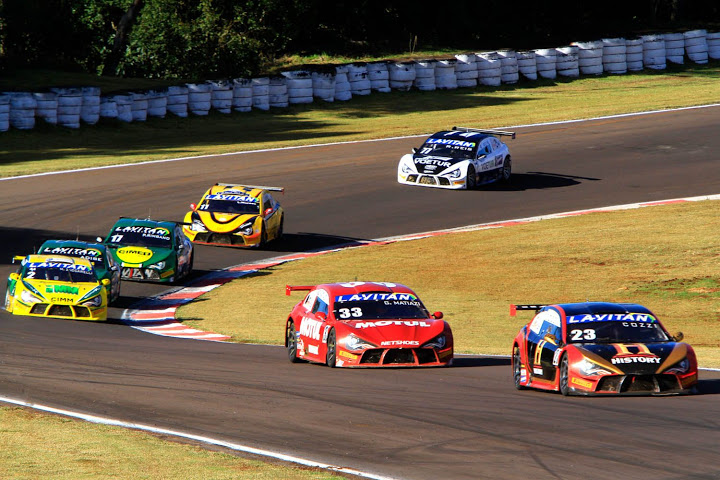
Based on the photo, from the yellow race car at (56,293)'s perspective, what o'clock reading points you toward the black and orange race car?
The black and orange race car is roughly at 11 o'clock from the yellow race car.

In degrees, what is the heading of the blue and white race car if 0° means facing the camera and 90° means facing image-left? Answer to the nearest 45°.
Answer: approximately 45°

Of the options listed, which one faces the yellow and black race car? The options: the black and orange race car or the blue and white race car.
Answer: the blue and white race car

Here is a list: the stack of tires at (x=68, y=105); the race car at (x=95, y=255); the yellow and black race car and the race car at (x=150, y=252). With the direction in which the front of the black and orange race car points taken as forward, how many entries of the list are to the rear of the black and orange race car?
4

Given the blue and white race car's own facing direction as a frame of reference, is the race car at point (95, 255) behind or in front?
in front

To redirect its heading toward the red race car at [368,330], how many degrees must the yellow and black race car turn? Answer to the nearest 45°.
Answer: approximately 45° to its left

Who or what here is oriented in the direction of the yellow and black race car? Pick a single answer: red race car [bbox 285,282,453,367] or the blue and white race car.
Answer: the blue and white race car
